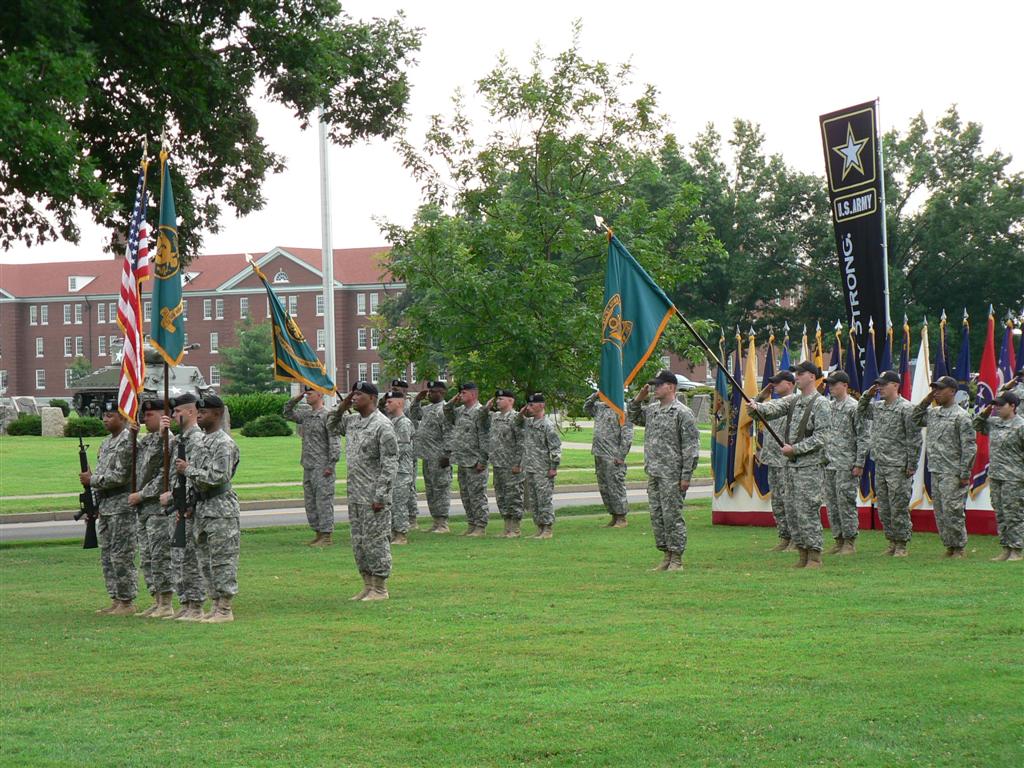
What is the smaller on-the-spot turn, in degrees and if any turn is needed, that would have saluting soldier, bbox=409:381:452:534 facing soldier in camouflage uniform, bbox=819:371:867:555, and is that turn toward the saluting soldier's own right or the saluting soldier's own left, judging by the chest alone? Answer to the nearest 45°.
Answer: approximately 90° to the saluting soldier's own left

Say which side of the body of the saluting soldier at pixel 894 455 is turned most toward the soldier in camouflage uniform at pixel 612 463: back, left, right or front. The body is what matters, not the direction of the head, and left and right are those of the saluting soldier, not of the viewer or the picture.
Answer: right

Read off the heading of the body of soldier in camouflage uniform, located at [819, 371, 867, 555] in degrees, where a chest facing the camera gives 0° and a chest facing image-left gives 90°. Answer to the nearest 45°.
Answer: approximately 45°

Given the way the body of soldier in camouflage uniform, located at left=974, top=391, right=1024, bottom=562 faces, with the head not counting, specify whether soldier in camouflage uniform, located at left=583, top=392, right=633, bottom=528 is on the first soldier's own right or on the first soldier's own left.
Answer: on the first soldier's own right

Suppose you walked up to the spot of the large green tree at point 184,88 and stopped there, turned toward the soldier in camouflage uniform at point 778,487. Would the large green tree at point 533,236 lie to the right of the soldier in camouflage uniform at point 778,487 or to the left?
left

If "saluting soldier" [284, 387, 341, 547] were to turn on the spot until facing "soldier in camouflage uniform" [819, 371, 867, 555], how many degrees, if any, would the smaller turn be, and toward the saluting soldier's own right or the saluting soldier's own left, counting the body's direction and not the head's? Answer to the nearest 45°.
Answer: approximately 90° to the saluting soldier's own left
